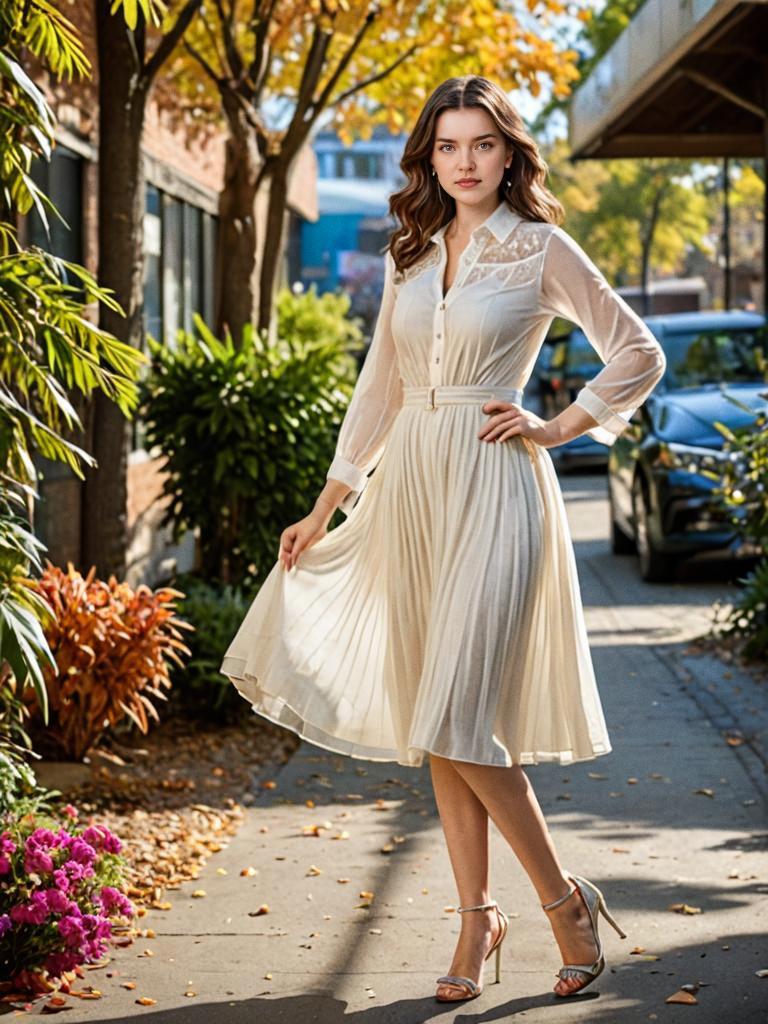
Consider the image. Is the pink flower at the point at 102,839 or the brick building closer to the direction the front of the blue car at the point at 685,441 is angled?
the pink flower

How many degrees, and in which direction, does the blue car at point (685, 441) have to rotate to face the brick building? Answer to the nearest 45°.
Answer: approximately 135° to its right

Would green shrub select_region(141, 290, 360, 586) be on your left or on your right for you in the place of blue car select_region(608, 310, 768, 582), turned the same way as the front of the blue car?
on your right

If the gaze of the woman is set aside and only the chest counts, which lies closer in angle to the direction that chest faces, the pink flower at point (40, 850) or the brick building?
the pink flower

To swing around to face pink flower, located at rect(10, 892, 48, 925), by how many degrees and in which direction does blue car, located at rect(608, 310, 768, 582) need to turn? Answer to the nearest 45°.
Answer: approximately 45° to its right

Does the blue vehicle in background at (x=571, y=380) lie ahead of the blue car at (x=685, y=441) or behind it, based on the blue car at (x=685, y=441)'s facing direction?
behind

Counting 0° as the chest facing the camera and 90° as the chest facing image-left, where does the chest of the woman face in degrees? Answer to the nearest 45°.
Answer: approximately 45°

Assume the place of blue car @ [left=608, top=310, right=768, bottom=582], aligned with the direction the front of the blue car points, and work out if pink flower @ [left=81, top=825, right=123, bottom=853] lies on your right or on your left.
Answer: on your right

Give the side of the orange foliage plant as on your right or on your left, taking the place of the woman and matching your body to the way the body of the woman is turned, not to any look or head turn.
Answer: on your right

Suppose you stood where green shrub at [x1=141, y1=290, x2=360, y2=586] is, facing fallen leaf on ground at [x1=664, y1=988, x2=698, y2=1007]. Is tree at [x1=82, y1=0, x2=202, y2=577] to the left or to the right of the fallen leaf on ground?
right
